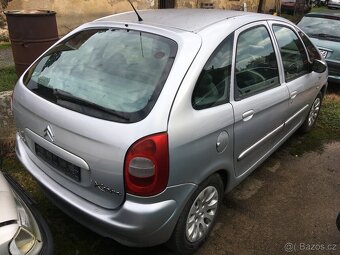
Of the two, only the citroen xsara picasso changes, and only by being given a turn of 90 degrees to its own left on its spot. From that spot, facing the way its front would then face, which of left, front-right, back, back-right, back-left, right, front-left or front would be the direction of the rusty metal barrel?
front

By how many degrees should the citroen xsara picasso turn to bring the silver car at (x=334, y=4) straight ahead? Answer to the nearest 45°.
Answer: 0° — it already faces it

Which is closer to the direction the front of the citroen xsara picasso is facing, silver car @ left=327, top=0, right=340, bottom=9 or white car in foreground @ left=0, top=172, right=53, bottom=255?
the silver car

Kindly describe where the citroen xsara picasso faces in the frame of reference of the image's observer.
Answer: facing away from the viewer and to the right of the viewer

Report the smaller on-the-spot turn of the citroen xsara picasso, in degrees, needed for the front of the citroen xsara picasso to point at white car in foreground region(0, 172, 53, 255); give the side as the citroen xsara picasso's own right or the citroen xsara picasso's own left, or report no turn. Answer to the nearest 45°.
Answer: approximately 180°

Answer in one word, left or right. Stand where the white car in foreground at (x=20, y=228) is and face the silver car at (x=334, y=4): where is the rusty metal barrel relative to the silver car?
left
